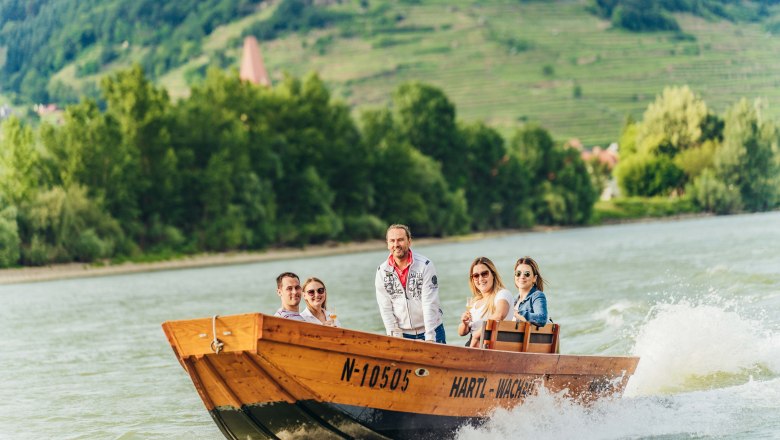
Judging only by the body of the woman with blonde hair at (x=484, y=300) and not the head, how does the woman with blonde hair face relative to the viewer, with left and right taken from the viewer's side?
facing the viewer and to the left of the viewer

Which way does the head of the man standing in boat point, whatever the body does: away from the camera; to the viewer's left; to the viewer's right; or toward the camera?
toward the camera

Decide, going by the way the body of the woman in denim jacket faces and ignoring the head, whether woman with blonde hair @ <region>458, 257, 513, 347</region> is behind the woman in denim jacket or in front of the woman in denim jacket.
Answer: in front

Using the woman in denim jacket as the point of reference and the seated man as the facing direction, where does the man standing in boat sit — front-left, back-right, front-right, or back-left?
front-left

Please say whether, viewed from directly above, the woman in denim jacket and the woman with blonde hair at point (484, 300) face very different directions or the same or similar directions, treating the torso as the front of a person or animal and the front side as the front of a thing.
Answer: same or similar directions

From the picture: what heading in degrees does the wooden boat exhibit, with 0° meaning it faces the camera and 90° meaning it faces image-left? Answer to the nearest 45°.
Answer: approximately 45°

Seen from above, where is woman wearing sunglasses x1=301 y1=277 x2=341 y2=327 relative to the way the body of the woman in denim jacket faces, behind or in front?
in front

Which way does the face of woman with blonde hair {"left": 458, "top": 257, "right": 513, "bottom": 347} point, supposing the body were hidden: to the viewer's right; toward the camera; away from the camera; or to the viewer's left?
toward the camera
